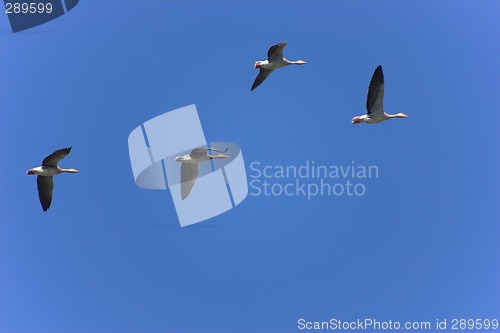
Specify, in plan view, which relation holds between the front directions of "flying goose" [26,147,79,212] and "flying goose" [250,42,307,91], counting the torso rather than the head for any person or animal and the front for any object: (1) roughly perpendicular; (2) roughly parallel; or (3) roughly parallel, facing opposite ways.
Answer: roughly parallel

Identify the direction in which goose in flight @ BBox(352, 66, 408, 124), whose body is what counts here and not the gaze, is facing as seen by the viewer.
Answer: to the viewer's right

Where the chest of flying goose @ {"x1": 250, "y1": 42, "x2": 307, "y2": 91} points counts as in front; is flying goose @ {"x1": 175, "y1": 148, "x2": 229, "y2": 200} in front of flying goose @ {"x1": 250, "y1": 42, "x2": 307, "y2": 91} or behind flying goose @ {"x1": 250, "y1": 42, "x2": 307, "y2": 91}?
behind

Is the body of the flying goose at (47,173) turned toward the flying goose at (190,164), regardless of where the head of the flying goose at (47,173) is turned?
yes

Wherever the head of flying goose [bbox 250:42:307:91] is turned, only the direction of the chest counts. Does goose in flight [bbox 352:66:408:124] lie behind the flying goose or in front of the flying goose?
in front

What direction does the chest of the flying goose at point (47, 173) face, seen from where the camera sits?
to the viewer's right

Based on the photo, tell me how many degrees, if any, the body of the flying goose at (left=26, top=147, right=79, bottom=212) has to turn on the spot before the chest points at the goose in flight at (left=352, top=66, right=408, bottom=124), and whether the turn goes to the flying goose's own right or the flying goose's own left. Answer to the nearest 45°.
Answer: approximately 45° to the flying goose's own right

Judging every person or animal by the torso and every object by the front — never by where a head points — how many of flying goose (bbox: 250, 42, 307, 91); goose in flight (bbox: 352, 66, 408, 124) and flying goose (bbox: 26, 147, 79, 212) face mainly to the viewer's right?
3

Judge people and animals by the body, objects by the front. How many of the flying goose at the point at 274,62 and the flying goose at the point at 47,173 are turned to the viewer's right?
2

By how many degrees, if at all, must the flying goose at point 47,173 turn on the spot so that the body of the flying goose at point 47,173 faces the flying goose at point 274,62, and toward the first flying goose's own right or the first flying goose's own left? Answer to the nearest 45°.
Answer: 0° — it already faces it

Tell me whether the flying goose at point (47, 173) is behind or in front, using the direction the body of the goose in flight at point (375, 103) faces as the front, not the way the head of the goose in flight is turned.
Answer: behind

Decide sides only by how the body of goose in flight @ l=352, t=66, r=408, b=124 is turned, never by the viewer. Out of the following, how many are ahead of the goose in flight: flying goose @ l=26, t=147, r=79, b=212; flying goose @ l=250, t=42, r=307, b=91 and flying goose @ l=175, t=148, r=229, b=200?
0

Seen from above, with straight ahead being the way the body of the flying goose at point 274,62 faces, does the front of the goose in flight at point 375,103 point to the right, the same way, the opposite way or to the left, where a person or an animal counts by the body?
the same way

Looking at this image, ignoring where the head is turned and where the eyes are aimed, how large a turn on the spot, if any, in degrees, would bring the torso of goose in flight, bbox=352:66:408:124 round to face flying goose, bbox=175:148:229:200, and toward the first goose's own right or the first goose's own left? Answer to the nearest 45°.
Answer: approximately 180°

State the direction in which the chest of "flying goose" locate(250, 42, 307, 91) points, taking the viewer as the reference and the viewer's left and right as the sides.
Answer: facing to the right of the viewer
